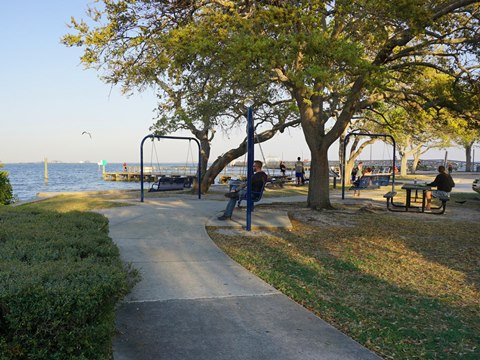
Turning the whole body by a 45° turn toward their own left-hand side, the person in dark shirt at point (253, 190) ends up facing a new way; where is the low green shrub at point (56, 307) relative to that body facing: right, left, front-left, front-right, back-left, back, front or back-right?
front-left

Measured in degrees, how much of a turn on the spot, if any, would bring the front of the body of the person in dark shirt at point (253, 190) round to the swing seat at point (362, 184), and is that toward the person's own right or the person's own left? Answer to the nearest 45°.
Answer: approximately 135° to the person's own right

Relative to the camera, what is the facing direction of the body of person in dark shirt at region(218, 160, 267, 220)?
to the viewer's left
